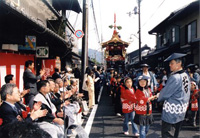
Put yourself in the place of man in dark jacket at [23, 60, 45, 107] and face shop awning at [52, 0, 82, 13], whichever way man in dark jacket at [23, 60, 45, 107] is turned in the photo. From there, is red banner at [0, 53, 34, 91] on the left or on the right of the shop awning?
left

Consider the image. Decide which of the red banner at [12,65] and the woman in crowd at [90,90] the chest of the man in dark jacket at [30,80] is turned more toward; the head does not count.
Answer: the woman in crowd

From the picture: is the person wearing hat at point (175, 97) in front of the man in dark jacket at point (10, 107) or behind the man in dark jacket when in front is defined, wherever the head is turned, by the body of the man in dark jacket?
in front

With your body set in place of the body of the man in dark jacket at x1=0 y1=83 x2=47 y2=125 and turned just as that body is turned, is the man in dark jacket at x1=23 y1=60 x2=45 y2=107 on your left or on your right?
on your left

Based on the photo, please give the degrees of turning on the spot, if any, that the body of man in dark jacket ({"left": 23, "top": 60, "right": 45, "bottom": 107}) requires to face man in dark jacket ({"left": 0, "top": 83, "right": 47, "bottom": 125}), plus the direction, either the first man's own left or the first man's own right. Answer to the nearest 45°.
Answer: approximately 90° to the first man's own right

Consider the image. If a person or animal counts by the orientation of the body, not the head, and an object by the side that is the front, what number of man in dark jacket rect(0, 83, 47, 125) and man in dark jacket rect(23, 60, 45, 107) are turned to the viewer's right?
2

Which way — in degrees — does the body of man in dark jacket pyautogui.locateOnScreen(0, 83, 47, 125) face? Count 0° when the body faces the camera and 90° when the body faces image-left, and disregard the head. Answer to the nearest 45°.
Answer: approximately 270°

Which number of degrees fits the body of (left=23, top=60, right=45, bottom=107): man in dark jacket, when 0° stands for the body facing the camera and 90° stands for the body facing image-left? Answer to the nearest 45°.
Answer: approximately 270°

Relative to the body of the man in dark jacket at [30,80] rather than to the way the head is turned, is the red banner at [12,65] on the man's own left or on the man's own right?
on the man's own left
